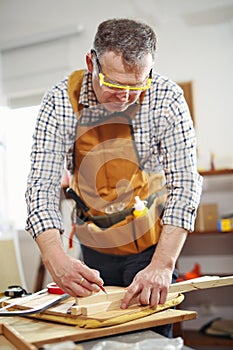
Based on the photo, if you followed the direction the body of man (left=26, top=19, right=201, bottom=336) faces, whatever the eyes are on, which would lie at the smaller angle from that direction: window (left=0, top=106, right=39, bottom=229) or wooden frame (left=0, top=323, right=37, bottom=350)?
the wooden frame

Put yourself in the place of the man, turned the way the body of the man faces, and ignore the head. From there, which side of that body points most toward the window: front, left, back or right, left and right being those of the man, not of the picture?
back

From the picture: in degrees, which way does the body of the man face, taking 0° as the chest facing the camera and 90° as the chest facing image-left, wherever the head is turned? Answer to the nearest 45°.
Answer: approximately 0°
